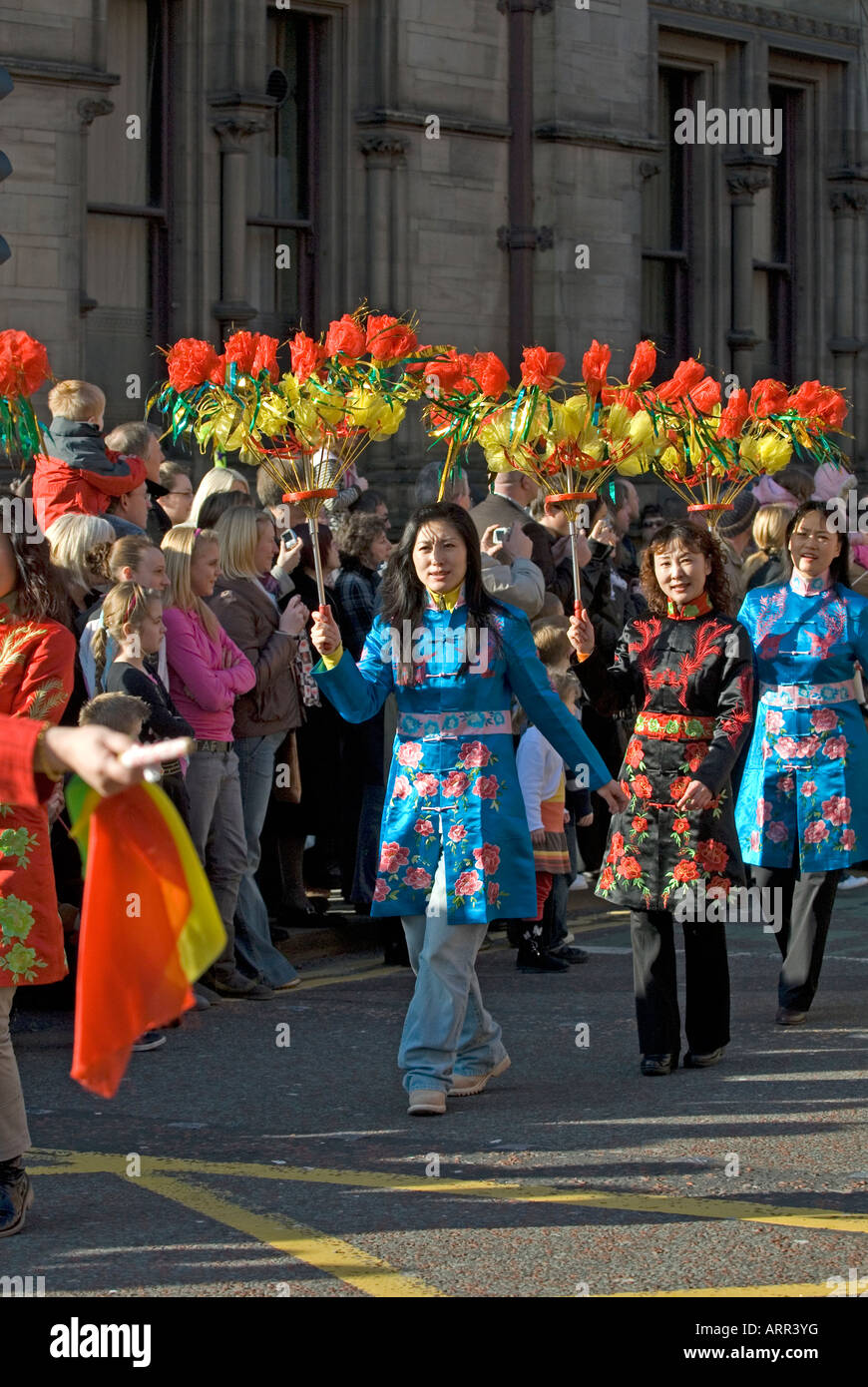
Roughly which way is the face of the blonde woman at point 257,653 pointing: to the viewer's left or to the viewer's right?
to the viewer's right

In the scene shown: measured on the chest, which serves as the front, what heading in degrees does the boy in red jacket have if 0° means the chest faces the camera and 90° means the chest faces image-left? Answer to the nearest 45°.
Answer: approximately 225°

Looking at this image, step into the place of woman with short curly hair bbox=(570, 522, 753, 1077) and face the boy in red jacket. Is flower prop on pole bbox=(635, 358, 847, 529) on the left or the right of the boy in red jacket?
right

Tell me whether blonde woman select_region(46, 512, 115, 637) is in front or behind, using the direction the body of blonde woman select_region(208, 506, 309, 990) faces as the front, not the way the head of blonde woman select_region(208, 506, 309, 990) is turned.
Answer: behind

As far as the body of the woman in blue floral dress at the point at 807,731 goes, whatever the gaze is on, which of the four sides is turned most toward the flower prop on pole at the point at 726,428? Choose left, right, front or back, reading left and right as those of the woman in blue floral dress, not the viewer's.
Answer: right

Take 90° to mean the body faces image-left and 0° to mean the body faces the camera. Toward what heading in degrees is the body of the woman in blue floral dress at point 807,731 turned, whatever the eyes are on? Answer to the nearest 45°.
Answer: approximately 0°

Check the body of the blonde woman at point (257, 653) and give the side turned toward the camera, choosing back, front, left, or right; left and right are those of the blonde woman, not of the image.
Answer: right
